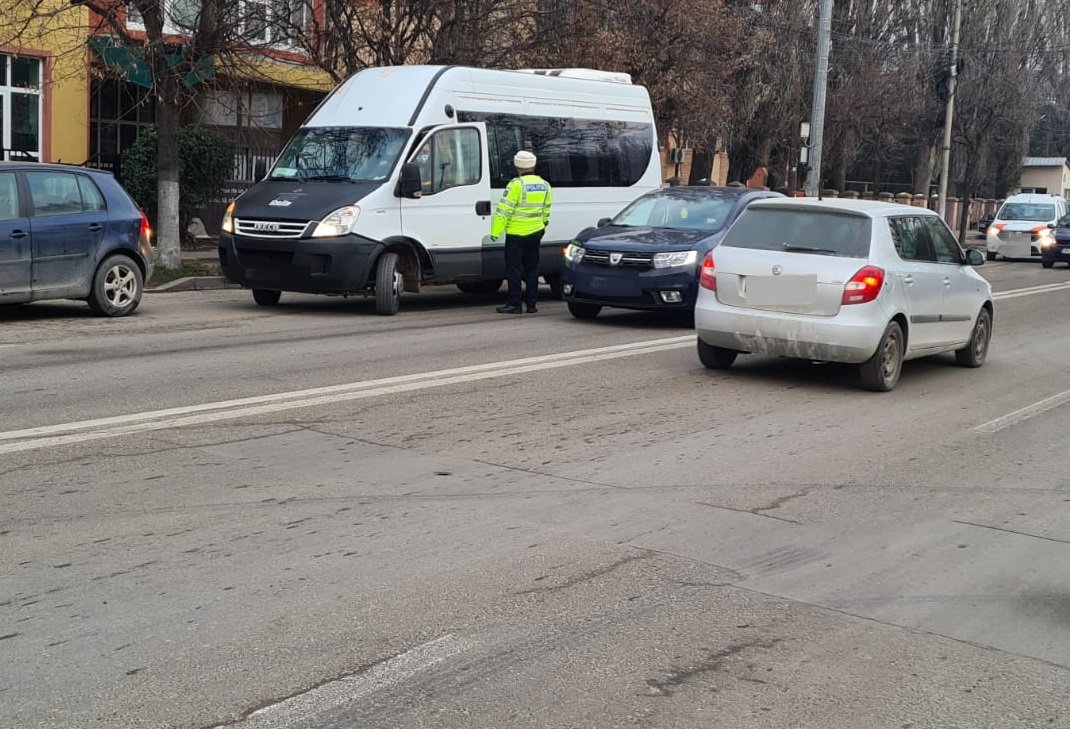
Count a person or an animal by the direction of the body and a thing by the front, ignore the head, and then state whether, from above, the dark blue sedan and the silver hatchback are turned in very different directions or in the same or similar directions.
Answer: very different directions

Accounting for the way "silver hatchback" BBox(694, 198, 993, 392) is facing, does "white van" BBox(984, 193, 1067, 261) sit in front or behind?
in front

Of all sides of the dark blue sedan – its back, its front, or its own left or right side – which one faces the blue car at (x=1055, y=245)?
back

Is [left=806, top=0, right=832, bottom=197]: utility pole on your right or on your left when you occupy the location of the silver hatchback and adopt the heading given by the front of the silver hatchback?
on your left

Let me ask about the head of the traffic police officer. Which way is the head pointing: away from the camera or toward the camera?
away from the camera

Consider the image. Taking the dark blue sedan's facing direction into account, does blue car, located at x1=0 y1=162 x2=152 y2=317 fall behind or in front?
in front

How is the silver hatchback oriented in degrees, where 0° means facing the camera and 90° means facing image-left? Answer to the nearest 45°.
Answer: approximately 225°

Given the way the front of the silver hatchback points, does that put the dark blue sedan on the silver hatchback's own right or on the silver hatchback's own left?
on the silver hatchback's own left

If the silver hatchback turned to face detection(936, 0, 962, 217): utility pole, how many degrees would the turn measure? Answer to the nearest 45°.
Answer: approximately 45° to its left

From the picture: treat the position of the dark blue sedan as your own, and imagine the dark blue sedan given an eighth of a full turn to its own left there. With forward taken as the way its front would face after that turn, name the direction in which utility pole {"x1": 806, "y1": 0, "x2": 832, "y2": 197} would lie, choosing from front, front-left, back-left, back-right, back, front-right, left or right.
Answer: back

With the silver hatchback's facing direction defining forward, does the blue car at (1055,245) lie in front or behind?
in front
